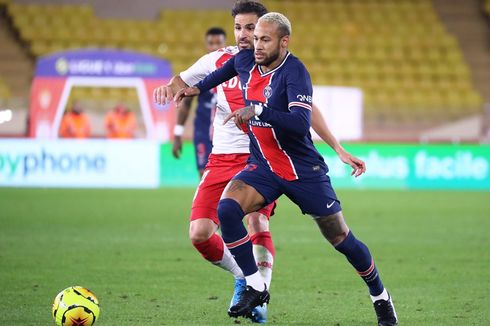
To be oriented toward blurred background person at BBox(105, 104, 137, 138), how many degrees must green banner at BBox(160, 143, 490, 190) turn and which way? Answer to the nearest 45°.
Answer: approximately 90° to its right

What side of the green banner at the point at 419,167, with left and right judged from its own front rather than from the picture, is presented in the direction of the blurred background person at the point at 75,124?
right

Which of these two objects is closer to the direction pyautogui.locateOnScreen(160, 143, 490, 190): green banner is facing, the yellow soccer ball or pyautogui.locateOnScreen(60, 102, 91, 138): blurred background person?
the yellow soccer ball

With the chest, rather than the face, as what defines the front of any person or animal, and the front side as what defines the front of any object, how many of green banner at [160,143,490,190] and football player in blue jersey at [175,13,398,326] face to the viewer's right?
0

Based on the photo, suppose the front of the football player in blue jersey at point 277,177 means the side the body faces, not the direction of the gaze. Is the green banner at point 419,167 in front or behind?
behind

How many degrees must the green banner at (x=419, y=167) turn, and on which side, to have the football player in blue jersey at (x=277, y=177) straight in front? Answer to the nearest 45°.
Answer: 0° — it already faces them

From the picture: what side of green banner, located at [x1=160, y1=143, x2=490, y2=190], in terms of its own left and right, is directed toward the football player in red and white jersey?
front

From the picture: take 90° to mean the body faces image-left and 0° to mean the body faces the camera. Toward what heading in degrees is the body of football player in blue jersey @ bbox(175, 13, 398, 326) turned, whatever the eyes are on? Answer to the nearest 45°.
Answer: approximately 45°

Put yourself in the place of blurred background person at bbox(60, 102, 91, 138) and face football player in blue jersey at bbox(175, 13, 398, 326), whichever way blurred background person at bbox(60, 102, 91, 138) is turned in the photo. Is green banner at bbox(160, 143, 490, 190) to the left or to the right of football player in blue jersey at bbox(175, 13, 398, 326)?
left

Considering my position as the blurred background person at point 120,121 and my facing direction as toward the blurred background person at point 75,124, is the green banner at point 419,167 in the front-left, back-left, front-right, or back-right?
back-left

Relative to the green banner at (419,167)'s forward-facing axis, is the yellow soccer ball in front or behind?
in front

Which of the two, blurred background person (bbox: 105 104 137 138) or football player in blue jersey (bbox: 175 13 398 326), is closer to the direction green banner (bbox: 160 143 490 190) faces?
the football player in blue jersey

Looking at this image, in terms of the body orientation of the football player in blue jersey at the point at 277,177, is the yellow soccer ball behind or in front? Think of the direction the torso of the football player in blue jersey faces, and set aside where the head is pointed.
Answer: in front
